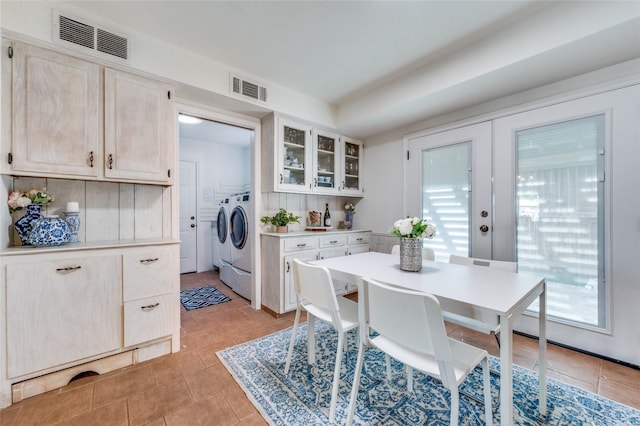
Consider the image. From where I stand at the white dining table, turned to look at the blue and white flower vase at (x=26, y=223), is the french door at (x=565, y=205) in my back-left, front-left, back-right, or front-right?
back-right

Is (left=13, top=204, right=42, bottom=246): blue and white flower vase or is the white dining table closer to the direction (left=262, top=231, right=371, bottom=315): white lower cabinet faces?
the white dining table

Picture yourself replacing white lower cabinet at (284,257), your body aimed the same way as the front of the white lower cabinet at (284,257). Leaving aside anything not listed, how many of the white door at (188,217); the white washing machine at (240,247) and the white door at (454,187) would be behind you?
2

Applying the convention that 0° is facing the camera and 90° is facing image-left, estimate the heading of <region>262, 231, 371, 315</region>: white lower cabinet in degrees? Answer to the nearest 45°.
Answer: approximately 315°

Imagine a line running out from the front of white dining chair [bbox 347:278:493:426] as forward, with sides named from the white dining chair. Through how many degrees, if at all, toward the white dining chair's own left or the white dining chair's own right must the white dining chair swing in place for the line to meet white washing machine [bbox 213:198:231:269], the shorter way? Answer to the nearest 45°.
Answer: approximately 90° to the white dining chair's own left

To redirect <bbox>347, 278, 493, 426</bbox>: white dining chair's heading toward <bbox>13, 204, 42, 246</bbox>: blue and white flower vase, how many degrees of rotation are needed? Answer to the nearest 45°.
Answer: approximately 135° to its left

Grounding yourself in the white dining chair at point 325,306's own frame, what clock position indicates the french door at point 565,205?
The french door is roughly at 1 o'clock from the white dining chair.

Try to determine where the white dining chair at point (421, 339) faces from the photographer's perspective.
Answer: facing away from the viewer and to the right of the viewer

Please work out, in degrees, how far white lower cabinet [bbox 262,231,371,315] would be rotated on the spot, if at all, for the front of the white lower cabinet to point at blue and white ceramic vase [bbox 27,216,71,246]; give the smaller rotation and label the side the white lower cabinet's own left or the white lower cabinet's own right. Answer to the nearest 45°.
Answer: approximately 90° to the white lower cabinet's own right

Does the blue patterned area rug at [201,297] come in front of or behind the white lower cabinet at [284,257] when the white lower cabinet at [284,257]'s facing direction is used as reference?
behind
